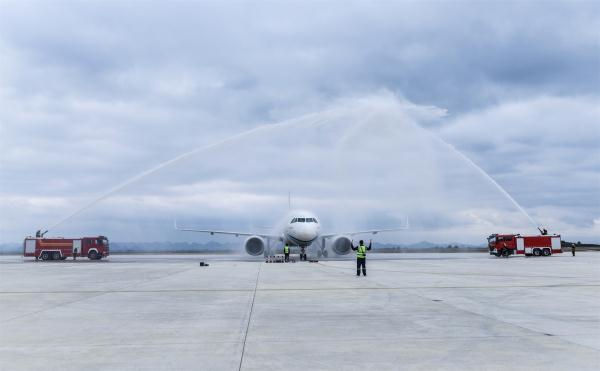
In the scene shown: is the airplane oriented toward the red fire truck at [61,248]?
no

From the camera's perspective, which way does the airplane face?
toward the camera

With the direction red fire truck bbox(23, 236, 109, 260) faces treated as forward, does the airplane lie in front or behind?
in front

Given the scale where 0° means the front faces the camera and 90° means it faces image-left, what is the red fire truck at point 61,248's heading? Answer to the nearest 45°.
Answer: approximately 270°

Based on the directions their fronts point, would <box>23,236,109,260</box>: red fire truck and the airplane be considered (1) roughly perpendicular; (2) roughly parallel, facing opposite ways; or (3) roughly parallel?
roughly perpendicular

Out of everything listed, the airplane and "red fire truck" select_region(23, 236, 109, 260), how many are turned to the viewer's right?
1
